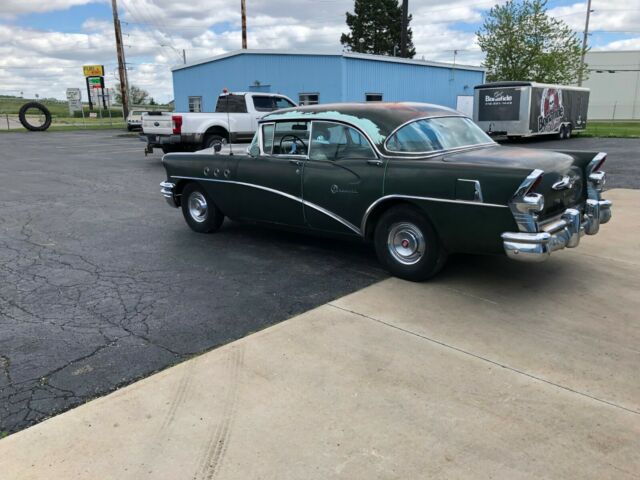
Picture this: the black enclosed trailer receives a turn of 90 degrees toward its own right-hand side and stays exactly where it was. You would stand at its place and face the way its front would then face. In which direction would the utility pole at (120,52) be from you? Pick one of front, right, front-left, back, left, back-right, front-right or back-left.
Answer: front-left

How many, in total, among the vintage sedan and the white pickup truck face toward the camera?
0

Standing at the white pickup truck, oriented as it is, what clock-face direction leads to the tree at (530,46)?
The tree is roughly at 12 o'clock from the white pickup truck.

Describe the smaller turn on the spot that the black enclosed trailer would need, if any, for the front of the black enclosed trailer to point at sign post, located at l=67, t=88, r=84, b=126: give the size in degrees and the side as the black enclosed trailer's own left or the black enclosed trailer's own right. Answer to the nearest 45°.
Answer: approximately 45° to the black enclosed trailer's own right

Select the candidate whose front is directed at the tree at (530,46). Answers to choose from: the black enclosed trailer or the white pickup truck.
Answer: the white pickup truck

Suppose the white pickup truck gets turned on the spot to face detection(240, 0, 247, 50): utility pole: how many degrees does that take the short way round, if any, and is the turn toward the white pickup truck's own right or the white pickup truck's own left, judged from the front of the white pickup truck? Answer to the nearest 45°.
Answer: approximately 45° to the white pickup truck's own left

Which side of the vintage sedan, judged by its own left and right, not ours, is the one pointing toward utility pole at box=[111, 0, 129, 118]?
front

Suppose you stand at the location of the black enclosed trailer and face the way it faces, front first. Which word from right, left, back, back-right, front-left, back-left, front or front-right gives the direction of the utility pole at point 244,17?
front-right

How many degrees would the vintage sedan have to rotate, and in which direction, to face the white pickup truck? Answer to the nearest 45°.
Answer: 0° — it already faces it

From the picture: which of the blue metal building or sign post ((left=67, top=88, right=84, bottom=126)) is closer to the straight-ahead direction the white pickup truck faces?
the blue metal building

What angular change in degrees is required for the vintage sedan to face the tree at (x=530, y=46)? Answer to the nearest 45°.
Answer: approximately 45° to its right

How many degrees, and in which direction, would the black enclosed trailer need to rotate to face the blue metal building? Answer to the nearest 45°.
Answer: approximately 45° to its right

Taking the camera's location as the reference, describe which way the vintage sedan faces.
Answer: facing away from the viewer and to the left of the viewer

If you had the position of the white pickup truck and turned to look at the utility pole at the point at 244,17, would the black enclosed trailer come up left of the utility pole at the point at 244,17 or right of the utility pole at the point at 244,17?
right

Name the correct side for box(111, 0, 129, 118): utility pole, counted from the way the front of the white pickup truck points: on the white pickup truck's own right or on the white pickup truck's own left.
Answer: on the white pickup truck's own left

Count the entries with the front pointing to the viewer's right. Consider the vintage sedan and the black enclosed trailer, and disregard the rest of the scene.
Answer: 0
